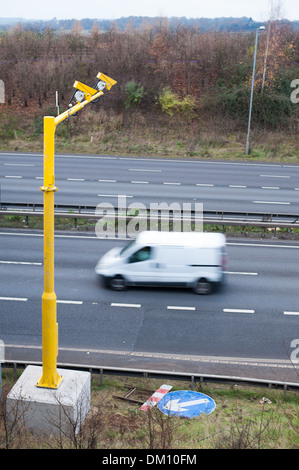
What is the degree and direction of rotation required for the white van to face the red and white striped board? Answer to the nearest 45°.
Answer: approximately 90° to its left

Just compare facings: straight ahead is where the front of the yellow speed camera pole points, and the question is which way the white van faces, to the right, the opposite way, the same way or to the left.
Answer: the opposite way

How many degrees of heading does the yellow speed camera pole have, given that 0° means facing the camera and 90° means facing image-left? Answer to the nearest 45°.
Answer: approximately 270°

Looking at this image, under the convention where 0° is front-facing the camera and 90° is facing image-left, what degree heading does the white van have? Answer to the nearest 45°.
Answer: approximately 90°

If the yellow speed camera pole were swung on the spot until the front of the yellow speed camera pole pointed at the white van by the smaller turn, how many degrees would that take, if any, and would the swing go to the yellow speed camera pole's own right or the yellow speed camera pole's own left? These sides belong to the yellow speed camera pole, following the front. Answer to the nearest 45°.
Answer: approximately 45° to the yellow speed camera pole's own left

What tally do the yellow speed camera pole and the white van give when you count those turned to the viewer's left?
1
